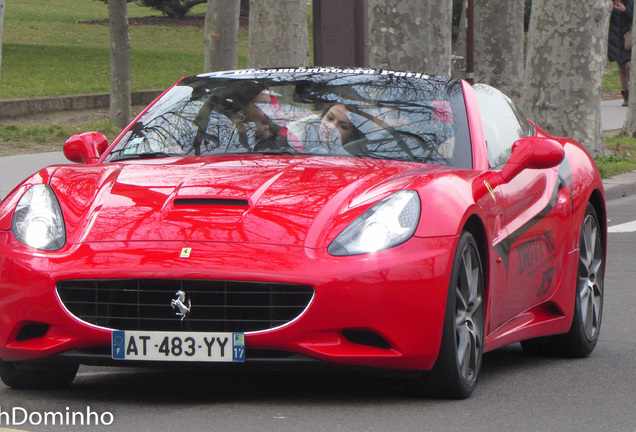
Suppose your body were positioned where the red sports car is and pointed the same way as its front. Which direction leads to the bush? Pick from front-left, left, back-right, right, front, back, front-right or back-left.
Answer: back-right

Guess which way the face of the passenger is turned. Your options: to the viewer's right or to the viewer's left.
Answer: to the viewer's left

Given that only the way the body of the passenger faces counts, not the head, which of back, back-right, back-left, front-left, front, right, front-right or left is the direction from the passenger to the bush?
back-right

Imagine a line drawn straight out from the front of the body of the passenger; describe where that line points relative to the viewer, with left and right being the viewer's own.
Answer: facing the viewer and to the left of the viewer
